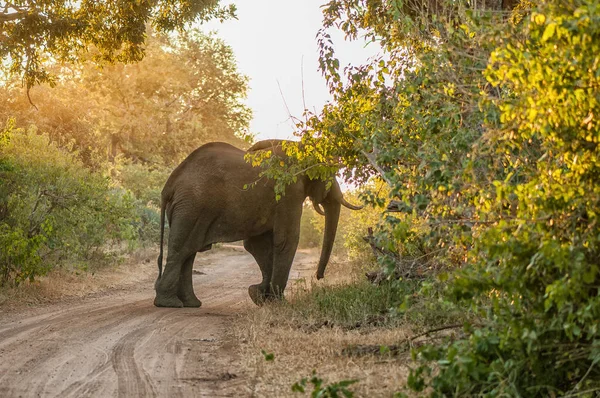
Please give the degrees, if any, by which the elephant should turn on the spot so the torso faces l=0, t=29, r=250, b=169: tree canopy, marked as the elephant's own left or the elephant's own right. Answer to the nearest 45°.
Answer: approximately 90° to the elephant's own left

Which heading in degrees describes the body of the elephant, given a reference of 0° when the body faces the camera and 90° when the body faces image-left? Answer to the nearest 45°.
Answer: approximately 270°
